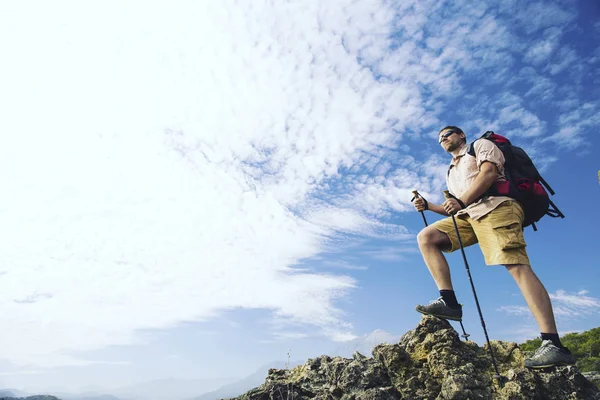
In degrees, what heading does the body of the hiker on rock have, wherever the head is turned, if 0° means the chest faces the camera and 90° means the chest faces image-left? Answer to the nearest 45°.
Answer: approximately 45°
